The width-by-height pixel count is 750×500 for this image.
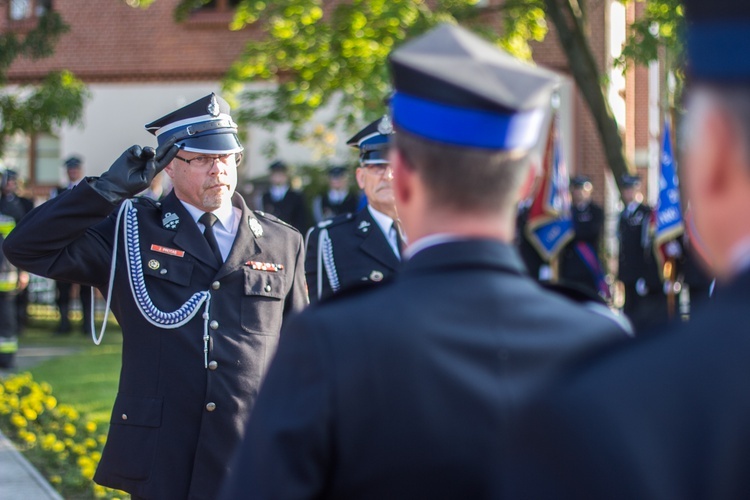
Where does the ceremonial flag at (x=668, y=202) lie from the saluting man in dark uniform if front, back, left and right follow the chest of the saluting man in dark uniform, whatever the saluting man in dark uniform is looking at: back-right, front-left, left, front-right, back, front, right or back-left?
left

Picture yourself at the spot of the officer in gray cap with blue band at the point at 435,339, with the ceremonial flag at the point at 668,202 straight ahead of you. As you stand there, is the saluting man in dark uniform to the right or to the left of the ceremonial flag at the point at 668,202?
left

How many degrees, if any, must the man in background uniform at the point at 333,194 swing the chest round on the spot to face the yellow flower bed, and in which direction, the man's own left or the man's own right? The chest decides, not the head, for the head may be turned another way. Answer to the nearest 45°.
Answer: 0° — they already face it

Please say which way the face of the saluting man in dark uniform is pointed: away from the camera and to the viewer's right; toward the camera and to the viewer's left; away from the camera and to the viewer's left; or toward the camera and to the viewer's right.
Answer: toward the camera and to the viewer's right

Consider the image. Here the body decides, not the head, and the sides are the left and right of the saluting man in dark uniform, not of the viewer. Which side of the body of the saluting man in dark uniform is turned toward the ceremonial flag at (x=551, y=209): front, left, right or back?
back

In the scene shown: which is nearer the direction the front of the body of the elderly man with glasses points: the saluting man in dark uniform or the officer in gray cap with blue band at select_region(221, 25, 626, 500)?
the officer in gray cap with blue band

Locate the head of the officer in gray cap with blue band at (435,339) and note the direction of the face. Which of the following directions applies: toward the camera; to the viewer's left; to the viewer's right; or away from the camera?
away from the camera

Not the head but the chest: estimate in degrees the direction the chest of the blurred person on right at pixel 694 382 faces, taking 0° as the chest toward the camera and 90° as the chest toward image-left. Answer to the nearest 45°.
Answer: approximately 135°

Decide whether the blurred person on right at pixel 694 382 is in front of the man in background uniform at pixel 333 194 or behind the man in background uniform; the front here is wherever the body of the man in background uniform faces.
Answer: in front

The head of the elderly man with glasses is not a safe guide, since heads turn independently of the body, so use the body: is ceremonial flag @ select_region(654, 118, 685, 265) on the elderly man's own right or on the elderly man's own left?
on the elderly man's own left

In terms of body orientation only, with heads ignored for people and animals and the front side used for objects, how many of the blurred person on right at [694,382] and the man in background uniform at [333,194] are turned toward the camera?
1
